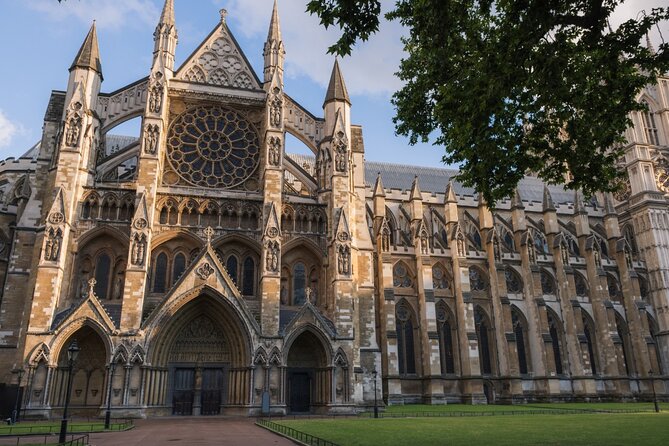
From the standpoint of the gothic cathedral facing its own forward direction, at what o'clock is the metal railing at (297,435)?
The metal railing is roughly at 11 o'clock from the gothic cathedral.

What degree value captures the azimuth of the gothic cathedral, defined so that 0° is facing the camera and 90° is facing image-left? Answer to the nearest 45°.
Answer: approximately 0°

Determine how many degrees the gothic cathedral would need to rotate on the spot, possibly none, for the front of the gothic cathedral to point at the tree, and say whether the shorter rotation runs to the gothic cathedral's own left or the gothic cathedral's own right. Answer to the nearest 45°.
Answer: approximately 45° to the gothic cathedral's own left

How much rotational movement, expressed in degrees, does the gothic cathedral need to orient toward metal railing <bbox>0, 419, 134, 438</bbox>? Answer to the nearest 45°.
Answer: approximately 45° to its right

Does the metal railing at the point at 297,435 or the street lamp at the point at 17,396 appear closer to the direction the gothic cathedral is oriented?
the metal railing
